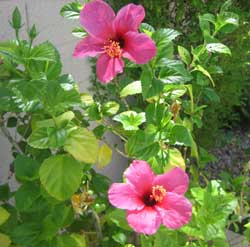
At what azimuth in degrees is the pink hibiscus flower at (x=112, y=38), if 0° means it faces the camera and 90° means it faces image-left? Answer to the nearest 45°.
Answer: approximately 0°

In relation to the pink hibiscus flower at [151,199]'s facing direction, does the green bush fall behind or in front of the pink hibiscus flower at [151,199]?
behind

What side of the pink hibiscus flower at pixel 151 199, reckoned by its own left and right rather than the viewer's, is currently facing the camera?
front

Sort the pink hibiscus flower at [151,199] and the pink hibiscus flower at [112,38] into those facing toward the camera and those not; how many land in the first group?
2
